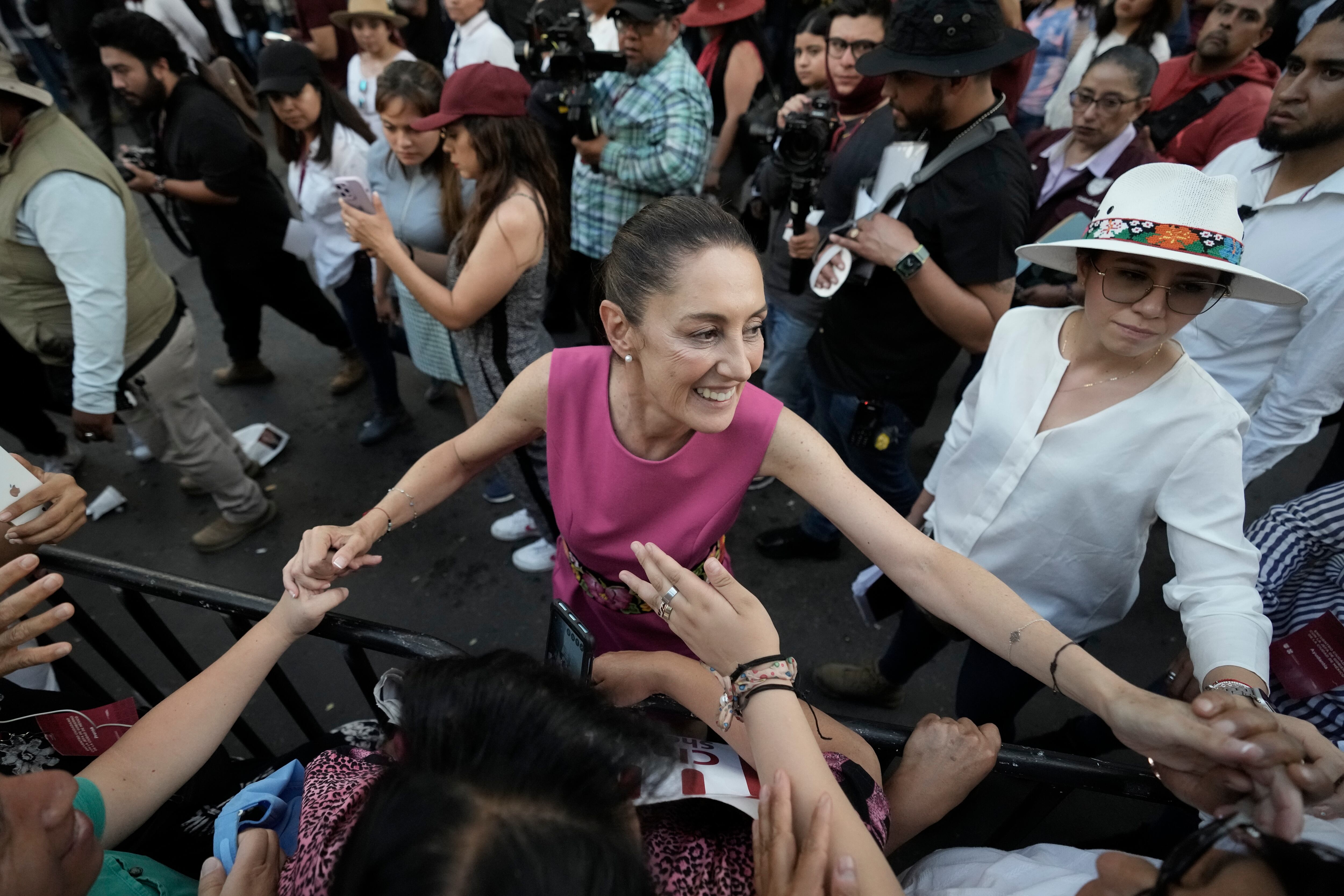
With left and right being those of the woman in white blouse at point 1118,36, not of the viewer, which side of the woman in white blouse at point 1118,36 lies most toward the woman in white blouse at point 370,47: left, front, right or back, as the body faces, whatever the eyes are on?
right

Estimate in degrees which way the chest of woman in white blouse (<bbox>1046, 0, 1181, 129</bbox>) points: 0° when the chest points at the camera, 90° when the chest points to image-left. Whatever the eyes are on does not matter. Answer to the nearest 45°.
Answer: approximately 0°

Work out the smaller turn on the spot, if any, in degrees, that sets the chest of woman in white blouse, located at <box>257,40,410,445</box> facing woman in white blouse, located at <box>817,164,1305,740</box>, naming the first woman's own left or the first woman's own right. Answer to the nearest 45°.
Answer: approximately 45° to the first woman's own left

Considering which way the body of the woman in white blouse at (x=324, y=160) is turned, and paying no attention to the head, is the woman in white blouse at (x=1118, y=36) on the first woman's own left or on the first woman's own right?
on the first woman's own left
